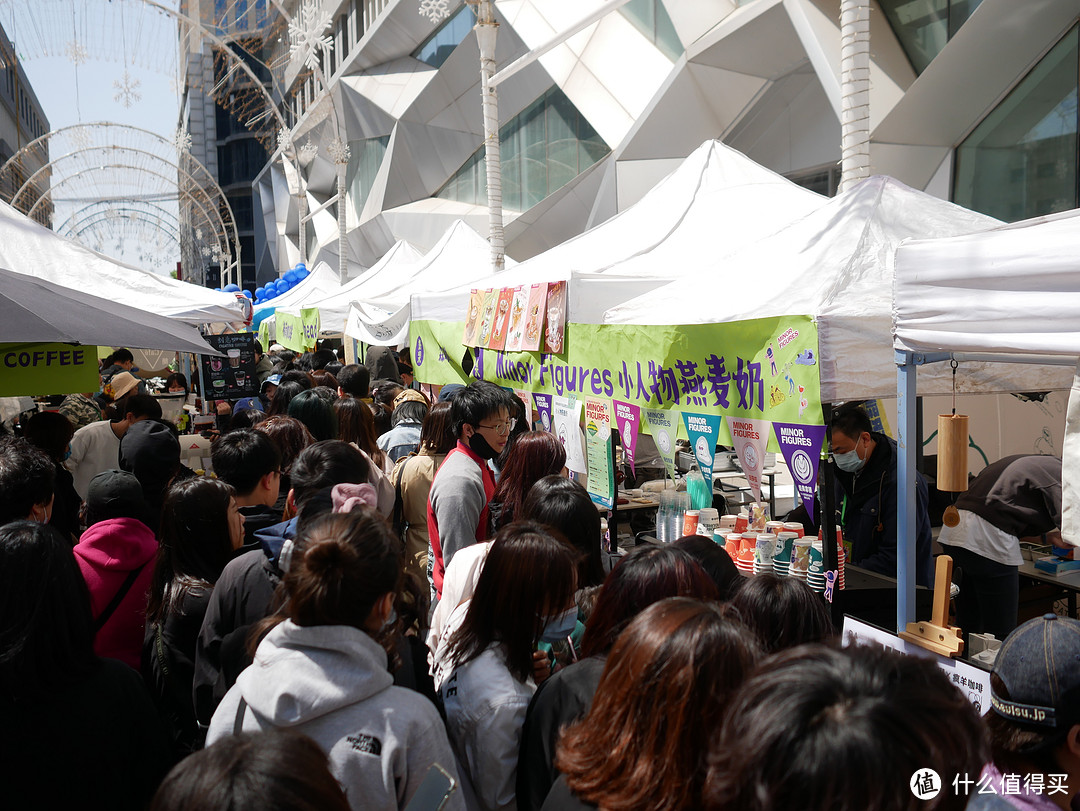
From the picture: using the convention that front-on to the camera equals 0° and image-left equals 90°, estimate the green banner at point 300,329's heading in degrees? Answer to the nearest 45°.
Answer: approximately 0°

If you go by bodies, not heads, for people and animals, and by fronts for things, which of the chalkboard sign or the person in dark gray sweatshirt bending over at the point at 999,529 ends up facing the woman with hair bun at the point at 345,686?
the chalkboard sign

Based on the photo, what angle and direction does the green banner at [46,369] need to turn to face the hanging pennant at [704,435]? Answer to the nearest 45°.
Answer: approximately 45° to its left

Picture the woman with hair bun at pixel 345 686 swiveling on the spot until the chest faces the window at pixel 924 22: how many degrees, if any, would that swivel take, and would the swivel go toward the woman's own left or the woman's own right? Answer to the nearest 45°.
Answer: approximately 45° to the woman's own right

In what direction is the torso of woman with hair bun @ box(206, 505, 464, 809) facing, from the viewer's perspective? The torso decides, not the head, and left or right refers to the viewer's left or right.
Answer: facing away from the viewer

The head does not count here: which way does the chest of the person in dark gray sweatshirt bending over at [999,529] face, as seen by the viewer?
to the viewer's right

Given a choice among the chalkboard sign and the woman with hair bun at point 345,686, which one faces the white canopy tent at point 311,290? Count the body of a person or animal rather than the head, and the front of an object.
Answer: the woman with hair bun
